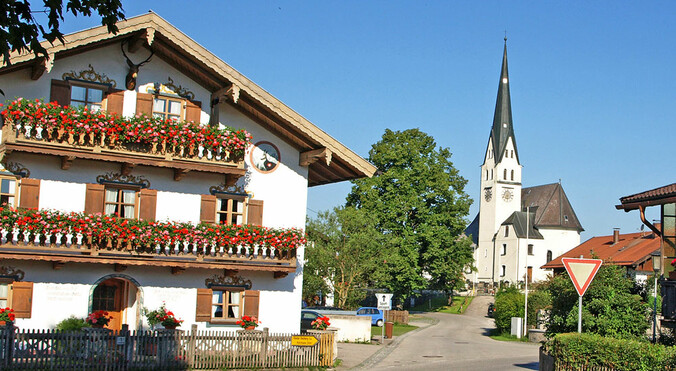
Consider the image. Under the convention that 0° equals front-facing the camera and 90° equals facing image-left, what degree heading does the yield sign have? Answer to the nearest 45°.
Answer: approximately 0°

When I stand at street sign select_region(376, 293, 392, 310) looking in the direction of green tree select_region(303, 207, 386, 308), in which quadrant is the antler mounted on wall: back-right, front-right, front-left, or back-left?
back-left

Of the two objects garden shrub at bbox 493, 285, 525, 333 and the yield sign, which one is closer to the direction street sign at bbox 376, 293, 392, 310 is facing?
the yield sign

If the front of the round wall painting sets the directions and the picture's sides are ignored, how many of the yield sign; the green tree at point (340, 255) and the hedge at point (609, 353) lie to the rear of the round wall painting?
1

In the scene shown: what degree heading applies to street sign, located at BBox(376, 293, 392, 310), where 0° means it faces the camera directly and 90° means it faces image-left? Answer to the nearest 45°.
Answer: approximately 0°

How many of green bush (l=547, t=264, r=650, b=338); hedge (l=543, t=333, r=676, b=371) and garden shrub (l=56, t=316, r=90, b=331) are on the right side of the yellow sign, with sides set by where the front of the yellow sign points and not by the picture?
1

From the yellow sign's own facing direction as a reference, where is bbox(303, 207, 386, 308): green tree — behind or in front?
behind

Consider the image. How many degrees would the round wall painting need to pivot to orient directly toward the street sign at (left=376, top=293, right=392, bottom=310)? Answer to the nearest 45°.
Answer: approximately 135° to its left
